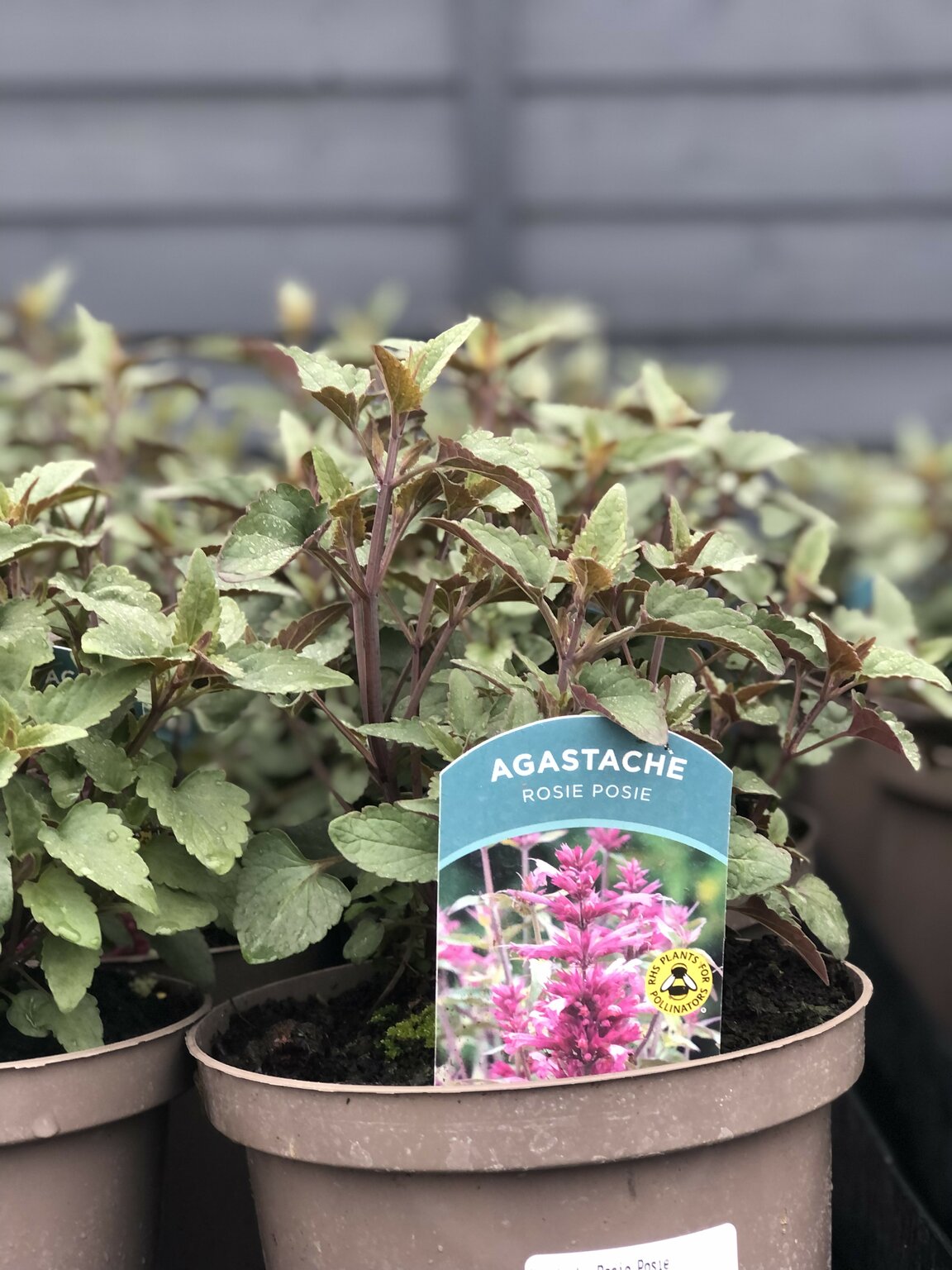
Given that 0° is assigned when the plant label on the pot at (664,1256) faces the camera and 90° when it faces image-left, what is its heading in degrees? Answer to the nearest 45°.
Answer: approximately 0°

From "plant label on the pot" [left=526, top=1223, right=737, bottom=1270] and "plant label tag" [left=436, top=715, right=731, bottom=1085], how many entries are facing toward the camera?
2

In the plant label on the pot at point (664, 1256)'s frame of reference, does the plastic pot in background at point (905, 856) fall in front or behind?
behind

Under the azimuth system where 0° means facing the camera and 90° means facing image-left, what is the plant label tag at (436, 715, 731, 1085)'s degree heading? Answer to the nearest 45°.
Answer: approximately 0°
